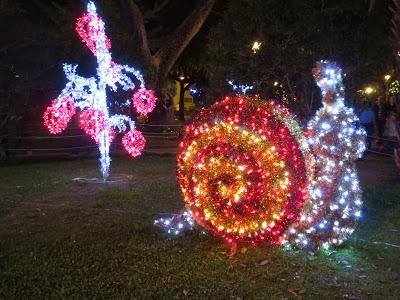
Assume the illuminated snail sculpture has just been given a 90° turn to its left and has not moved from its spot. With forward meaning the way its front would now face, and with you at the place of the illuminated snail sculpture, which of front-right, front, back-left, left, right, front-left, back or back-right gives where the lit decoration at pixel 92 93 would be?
left

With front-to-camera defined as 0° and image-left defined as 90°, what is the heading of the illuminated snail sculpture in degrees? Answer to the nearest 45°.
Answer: approximately 315°
